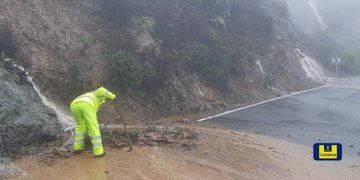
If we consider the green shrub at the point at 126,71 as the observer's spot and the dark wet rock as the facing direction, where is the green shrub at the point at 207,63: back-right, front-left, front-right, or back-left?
back-left

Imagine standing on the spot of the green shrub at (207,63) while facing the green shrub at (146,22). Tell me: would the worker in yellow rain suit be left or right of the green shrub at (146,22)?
left

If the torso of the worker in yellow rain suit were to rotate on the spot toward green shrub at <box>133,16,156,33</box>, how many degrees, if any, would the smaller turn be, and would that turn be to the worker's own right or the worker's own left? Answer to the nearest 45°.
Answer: approximately 45° to the worker's own left

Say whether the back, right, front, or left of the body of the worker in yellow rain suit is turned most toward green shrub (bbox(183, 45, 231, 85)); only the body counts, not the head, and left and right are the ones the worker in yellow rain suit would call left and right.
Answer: front

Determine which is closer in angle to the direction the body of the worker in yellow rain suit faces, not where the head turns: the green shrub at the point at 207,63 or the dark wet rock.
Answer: the green shrub

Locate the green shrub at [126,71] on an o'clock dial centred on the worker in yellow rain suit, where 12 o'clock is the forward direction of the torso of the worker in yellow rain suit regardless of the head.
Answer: The green shrub is roughly at 11 o'clock from the worker in yellow rain suit.

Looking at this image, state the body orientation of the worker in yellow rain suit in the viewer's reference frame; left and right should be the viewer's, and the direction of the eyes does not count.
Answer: facing away from the viewer and to the right of the viewer

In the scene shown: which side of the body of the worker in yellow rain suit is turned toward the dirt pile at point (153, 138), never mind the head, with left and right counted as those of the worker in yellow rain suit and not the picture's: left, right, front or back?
front

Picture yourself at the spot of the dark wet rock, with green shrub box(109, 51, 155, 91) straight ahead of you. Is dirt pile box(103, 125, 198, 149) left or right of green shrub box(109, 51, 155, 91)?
right

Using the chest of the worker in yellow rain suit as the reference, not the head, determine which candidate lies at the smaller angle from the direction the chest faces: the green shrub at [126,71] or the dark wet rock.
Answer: the green shrub
